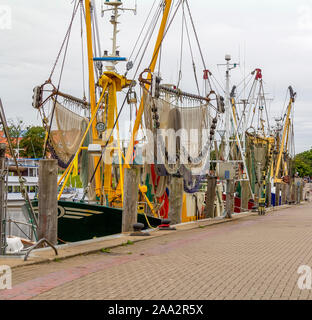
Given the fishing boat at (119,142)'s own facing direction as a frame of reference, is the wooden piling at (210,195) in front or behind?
behind

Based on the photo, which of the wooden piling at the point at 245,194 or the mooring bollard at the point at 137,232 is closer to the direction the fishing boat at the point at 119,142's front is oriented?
the mooring bollard

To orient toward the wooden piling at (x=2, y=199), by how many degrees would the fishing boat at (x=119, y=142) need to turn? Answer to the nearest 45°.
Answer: approximately 45° to its left

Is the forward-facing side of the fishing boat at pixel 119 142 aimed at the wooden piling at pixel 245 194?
no

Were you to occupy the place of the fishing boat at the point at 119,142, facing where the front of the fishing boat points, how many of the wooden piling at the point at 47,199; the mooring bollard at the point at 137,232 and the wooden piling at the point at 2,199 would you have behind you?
0

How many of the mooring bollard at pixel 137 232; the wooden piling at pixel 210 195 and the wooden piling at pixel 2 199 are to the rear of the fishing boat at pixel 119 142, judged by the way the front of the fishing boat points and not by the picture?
1

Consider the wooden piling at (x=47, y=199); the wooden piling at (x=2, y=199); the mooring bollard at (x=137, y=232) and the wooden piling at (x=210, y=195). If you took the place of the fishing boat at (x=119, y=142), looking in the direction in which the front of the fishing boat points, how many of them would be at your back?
1

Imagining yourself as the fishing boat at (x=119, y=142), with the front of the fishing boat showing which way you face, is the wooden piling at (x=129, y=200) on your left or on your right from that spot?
on your left
